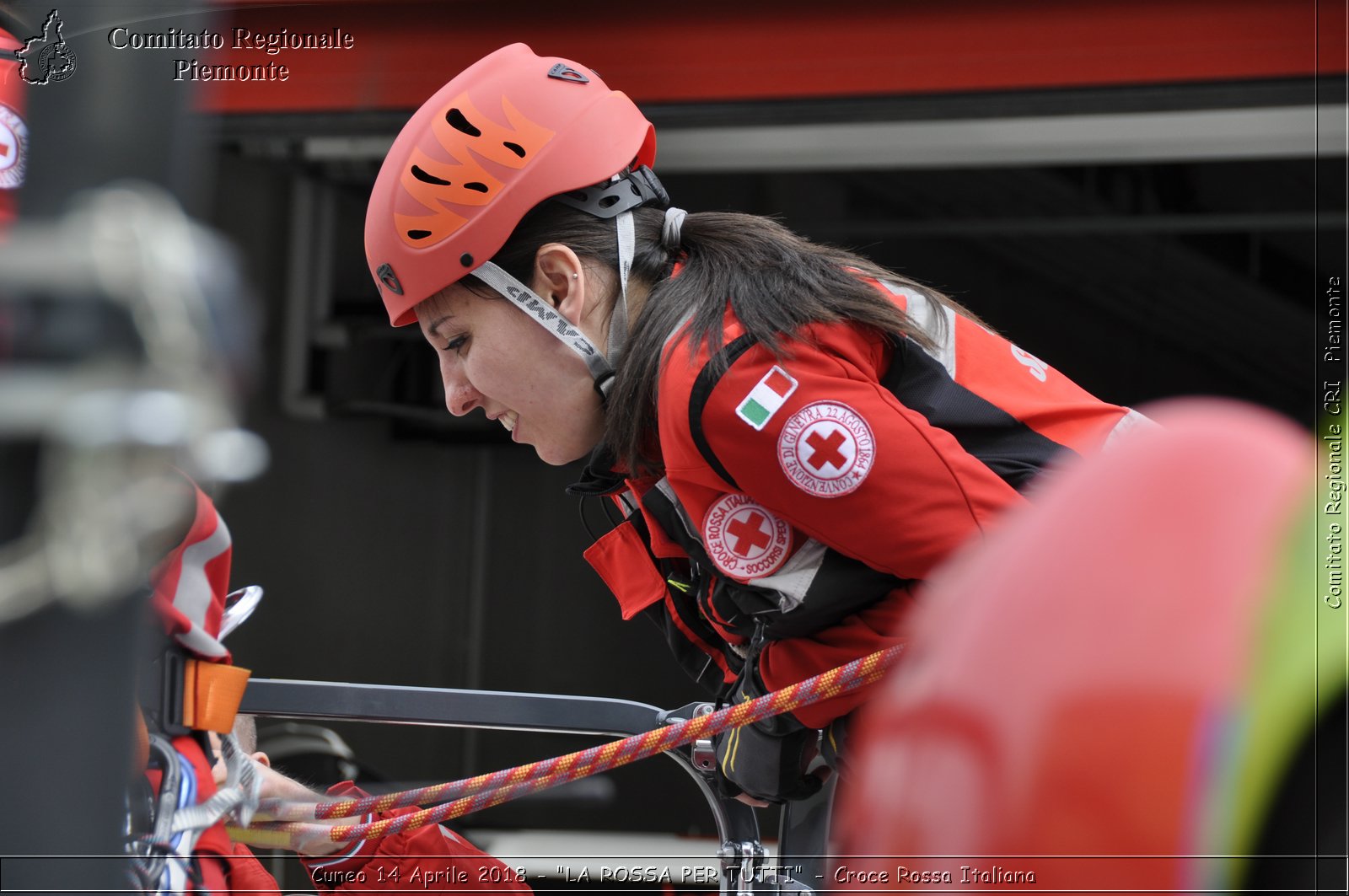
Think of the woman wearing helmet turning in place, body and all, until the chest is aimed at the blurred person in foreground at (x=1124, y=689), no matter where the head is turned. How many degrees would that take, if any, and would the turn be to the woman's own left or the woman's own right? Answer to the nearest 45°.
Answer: approximately 90° to the woman's own left

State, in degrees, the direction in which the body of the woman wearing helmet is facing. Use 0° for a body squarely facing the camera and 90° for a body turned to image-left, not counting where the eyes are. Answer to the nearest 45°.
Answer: approximately 90°

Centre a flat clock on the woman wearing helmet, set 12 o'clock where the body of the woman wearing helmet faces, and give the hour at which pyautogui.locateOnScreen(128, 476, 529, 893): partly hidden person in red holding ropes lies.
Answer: The partly hidden person in red holding ropes is roughly at 11 o'clock from the woman wearing helmet.

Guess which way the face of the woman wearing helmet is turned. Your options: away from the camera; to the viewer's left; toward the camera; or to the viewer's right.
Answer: to the viewer's left
